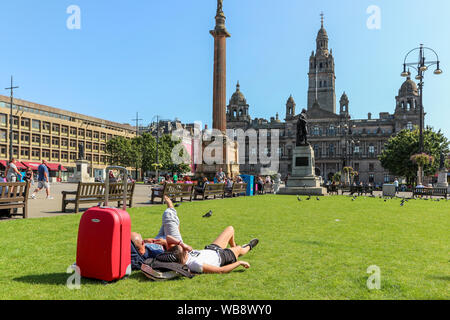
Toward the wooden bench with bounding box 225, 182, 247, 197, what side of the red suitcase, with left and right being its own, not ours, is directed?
back
